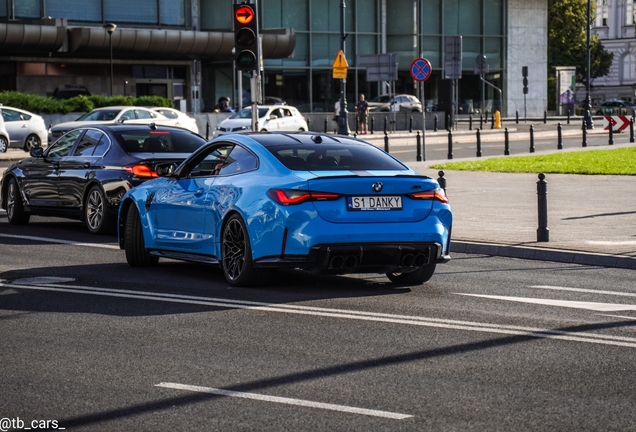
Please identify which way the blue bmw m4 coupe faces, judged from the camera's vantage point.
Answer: facing away from the viewer and to the left of the viewer

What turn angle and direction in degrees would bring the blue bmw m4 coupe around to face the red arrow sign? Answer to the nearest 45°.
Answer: approximately 45° to its right

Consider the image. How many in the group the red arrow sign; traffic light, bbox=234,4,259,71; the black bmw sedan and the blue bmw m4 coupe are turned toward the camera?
2

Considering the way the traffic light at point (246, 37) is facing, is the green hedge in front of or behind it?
behind

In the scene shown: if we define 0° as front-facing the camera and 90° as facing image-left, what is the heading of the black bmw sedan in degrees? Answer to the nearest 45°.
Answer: approximately 135°

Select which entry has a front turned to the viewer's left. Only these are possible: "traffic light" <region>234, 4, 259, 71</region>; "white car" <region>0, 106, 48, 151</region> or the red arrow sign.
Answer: the white car

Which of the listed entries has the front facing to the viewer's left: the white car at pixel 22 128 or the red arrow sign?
the white car

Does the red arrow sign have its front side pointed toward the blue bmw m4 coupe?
yes

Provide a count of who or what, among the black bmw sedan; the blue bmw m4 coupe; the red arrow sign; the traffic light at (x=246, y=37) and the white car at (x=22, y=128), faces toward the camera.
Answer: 2

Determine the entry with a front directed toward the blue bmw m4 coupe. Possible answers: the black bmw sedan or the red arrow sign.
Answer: the red arrow sign
